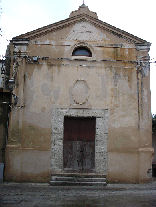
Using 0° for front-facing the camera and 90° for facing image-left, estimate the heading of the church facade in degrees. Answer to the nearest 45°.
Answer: approximately 0°
